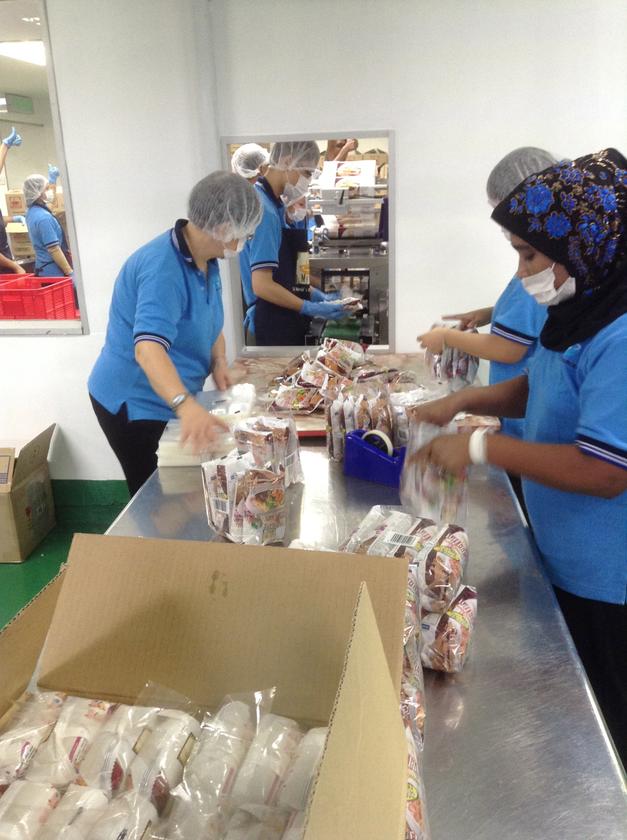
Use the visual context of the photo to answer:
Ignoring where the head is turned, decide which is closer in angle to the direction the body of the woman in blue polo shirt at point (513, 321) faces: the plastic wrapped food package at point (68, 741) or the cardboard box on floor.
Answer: the cardboard box on floor

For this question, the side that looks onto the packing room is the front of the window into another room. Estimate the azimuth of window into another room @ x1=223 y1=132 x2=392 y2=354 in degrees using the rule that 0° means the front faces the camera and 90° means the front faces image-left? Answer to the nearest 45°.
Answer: approximately 0°

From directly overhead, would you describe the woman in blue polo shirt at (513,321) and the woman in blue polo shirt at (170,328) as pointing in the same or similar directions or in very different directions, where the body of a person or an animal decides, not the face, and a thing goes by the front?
very different directions

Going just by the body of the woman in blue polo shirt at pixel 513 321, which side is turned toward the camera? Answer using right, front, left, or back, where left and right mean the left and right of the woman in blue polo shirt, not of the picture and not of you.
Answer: left

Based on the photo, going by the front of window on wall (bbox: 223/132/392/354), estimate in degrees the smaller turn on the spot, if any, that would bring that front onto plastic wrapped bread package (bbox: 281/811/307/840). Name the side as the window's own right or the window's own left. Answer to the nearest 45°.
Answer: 0° — it already faces it

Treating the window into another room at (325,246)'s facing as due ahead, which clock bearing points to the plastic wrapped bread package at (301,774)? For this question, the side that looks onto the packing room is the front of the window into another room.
The plastic wrapped bread package is roughly at 12 o'clock from the window into another room.

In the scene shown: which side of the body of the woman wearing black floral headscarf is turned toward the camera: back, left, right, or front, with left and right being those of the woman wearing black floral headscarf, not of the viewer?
left
